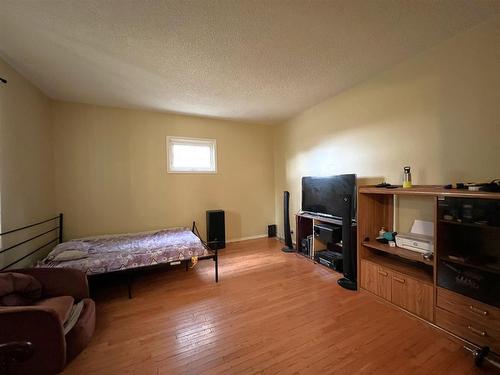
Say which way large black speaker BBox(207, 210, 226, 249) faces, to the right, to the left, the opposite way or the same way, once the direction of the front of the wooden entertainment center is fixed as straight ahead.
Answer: to the left

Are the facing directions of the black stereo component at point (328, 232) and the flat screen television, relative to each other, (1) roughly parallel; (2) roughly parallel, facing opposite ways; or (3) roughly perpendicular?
roughly parallel

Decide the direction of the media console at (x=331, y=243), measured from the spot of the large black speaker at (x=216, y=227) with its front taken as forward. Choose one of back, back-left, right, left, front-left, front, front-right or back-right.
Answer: front-left

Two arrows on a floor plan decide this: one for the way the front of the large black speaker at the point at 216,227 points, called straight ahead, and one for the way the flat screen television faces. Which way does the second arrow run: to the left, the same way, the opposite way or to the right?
to the right

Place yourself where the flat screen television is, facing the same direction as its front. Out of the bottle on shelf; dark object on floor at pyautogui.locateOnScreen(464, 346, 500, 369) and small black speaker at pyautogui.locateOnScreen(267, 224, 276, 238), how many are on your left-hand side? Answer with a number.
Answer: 2

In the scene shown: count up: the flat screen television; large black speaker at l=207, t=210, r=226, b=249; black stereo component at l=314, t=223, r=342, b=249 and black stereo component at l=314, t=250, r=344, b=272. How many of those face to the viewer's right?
0

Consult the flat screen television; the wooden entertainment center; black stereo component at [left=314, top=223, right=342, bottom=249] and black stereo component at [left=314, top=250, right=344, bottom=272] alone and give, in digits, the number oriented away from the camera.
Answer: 0

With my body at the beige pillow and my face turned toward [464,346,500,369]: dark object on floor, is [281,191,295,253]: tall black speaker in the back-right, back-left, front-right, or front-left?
front-left

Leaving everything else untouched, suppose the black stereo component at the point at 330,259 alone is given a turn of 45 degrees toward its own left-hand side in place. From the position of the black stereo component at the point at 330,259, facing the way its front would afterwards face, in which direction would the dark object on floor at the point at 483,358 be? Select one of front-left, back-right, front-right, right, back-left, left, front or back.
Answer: front-left

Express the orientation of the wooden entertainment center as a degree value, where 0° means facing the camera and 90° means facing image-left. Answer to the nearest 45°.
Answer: approximately 45°

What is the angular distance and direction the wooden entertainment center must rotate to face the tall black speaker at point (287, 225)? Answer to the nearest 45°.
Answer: approximately 90° to its right

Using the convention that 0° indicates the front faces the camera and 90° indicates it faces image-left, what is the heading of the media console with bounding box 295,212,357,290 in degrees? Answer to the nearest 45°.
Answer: approximately 45°

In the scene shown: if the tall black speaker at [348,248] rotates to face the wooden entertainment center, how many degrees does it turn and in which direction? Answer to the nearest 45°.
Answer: approximately 90° to its left

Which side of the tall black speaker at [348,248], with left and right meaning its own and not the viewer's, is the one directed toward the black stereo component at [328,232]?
right

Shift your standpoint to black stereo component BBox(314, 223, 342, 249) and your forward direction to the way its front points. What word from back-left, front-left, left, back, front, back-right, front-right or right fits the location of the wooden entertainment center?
left

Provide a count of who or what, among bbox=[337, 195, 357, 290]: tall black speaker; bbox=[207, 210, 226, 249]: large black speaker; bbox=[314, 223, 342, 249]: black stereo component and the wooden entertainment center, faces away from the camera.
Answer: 0

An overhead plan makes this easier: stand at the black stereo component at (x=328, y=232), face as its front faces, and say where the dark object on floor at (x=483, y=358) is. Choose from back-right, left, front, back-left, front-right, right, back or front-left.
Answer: left

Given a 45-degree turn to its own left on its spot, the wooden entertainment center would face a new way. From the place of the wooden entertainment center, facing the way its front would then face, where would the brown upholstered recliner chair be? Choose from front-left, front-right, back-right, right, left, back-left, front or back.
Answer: front-right

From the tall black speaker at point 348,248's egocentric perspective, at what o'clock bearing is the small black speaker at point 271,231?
The small black speaker is roughly at 3 o'clock from the tall black speaker.

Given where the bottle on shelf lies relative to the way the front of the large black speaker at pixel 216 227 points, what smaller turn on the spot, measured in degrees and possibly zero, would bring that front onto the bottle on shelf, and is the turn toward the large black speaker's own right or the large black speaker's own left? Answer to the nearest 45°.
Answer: approximately 45° to the large black speaker's own left
